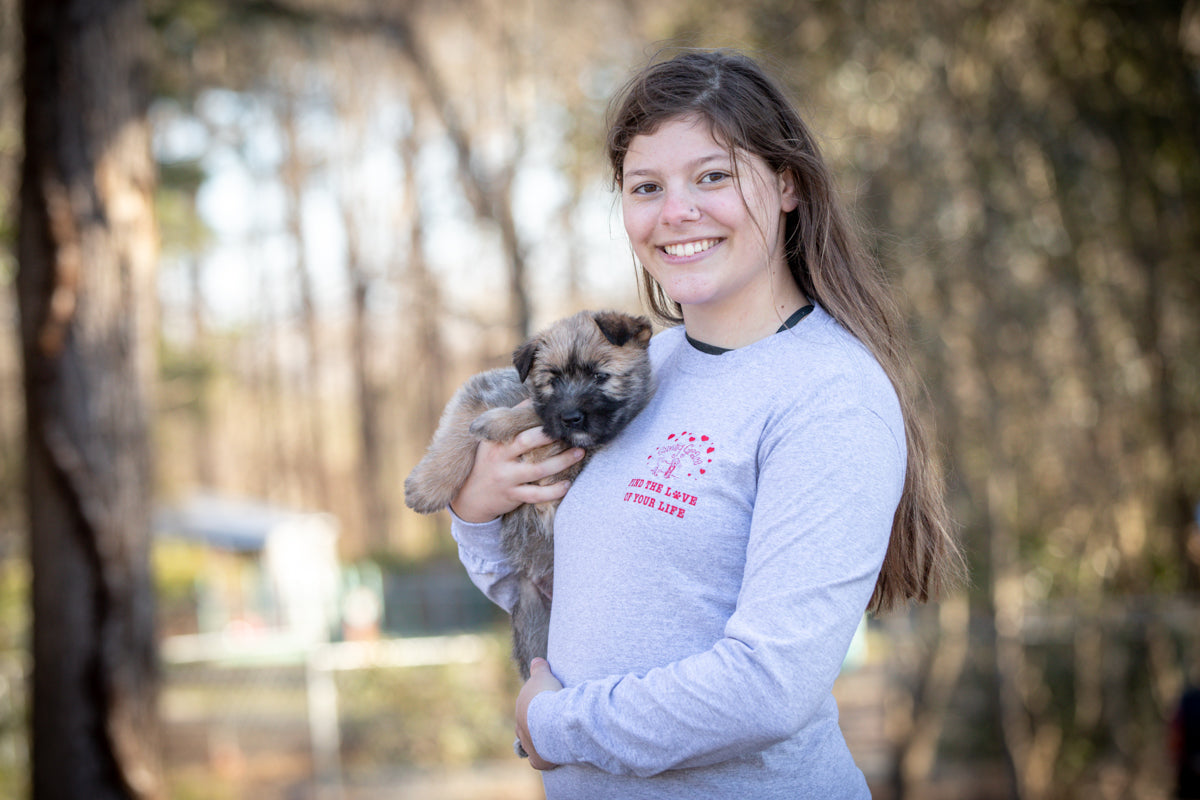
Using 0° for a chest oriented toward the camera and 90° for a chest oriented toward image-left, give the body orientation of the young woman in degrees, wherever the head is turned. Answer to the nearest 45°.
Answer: approximately 45°

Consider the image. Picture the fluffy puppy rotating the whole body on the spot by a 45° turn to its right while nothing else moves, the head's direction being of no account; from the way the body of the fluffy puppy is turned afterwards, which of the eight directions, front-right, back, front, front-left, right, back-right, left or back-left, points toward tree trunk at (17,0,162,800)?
right

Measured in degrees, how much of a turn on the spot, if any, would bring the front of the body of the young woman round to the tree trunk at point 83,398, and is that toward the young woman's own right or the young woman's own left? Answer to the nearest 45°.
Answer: approximately 90° to the young woman's own right

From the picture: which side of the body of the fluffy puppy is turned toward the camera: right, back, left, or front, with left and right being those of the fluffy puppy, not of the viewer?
front
